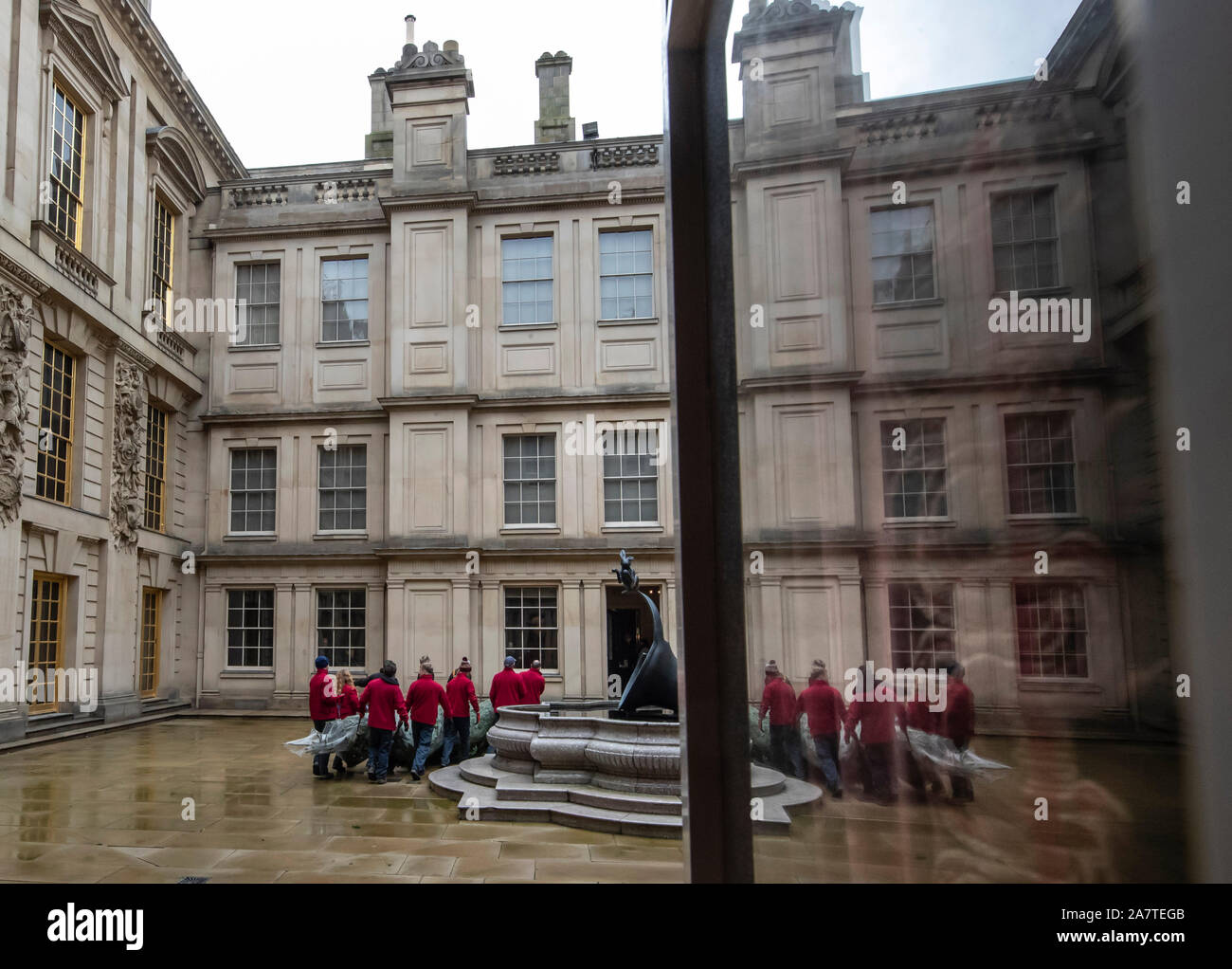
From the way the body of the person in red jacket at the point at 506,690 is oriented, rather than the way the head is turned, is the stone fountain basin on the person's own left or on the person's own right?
on the person's own right

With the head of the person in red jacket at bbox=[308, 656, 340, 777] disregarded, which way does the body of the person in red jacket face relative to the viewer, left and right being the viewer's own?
facing away from the viewer and to the right of the viewer

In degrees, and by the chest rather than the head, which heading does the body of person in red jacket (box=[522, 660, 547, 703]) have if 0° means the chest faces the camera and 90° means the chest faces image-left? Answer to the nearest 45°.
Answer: approximately 225°

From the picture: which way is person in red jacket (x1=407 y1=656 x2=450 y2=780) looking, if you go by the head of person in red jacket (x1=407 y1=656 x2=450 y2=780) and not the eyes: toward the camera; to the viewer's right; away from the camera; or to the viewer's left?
away from the camera

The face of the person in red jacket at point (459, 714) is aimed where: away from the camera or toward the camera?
away from the camera

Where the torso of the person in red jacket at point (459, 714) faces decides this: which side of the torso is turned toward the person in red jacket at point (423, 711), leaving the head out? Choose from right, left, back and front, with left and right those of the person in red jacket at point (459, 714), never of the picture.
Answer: back

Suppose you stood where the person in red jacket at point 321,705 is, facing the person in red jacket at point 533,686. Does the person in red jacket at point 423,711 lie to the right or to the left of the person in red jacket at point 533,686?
right

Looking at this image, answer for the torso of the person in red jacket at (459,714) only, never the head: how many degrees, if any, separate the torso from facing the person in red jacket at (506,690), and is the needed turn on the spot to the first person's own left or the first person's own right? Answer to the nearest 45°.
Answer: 0° — they already face them

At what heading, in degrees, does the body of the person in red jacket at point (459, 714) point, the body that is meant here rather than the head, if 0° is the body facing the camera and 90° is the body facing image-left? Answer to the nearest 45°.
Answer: approximately 225°

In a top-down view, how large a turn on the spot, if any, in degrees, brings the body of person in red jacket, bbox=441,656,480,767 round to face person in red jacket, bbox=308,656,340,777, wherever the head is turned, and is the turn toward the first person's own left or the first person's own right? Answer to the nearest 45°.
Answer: approximately 135° to the first person's own left

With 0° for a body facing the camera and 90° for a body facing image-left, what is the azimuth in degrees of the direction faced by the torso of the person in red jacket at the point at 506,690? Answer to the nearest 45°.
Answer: approximately 225°
